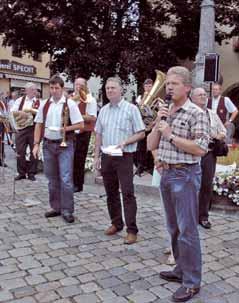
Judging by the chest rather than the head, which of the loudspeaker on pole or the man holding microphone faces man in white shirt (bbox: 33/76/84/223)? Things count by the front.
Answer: the loudspeaker on pole

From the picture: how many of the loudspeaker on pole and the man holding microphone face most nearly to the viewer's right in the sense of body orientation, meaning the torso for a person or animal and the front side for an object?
0

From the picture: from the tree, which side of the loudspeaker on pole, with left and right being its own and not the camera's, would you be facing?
right

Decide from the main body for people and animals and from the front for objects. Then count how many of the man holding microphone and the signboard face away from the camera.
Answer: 0

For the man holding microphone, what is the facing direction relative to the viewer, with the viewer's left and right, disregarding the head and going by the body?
facing the viewer and to the left of the viewer

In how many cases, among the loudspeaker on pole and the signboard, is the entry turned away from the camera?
0

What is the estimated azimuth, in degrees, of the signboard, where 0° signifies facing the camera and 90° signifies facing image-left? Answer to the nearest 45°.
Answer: approximately 315°

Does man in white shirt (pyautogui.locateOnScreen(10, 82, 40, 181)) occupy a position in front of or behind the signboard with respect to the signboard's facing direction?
in front

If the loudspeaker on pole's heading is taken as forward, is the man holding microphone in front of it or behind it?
in front

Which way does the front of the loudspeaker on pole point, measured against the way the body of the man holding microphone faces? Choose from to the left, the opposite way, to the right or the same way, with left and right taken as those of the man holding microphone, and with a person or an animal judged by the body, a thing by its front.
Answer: the same way
